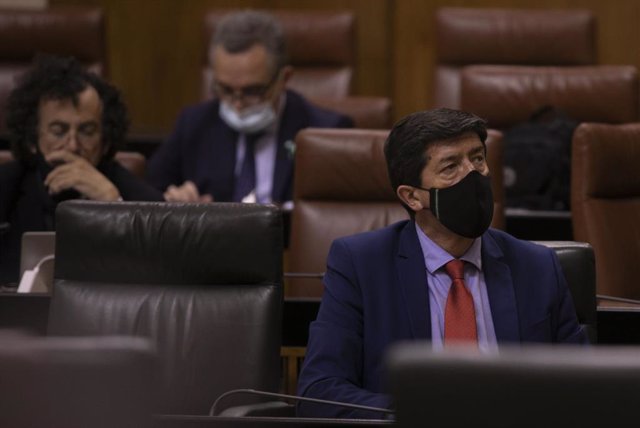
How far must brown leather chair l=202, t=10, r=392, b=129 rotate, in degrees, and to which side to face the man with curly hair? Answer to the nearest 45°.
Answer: approximately 45° to its right

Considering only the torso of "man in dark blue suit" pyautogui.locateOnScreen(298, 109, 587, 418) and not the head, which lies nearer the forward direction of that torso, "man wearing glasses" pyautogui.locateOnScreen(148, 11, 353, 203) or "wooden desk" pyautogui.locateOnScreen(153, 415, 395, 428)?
the wooden desk

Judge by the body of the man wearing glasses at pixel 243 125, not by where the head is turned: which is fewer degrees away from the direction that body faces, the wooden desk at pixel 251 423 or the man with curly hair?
the wooden desk

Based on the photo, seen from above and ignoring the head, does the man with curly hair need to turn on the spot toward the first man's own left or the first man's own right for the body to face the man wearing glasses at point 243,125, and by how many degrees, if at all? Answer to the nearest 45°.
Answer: approximately 135° to the first man's own left

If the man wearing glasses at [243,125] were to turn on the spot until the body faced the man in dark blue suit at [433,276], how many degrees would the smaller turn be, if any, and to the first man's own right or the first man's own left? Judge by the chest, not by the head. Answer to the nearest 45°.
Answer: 0° — they already face them

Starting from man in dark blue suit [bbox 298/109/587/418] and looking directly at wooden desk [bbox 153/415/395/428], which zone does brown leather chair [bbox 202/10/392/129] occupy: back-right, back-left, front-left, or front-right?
back-right

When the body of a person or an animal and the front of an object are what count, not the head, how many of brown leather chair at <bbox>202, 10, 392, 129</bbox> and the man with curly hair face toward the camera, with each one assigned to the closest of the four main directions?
2

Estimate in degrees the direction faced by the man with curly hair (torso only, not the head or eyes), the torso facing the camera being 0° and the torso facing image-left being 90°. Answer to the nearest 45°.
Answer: approximately 0°

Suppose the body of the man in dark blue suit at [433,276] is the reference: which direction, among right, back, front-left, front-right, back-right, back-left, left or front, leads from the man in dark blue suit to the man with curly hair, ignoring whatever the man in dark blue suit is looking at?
back-right
